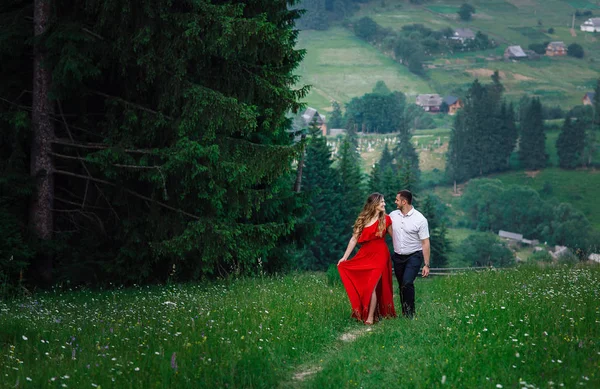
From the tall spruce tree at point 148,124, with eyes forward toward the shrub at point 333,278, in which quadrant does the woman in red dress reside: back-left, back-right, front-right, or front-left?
front-right

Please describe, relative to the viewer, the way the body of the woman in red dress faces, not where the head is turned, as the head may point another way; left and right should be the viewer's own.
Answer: facing the viewer

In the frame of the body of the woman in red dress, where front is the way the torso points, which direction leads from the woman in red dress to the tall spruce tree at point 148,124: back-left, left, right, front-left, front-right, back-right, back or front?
back-right

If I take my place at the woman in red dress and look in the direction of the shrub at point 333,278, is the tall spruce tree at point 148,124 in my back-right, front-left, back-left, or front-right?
front-left

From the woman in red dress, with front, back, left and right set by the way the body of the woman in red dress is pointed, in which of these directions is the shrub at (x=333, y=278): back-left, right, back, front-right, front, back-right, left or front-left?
back
